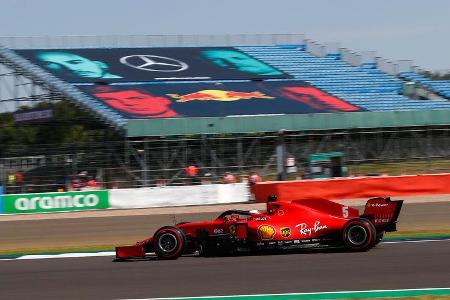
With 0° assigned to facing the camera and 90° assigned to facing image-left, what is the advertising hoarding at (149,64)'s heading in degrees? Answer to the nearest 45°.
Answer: approximately 0°

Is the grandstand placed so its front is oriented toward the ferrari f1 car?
yes

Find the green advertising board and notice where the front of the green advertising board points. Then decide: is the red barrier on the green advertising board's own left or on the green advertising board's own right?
on the green advertising board's own left

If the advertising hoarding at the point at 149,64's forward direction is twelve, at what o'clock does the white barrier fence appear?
The white barrier fence is roughly at 12 o'clock from the advertising hoarding.

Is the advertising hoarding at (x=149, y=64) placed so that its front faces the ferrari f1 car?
yes

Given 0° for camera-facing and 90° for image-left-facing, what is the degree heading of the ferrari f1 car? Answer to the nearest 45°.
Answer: approximately 90°

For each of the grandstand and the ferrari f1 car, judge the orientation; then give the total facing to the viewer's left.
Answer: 1

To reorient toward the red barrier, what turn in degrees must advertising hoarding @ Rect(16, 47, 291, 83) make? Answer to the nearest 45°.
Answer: approximately 45° to its left

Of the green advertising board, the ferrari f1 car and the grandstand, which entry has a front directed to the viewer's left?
the ferrari f1 car

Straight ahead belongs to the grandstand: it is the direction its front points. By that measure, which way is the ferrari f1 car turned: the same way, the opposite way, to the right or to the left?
to the right

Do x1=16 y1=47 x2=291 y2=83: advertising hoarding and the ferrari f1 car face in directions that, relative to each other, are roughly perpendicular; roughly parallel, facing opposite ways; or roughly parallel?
roughly perpendicular
